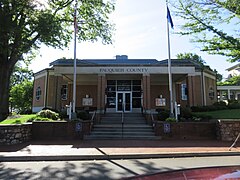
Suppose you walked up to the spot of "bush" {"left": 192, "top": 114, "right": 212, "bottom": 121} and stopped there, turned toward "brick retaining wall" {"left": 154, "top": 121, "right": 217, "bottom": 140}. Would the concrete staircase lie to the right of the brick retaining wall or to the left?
right

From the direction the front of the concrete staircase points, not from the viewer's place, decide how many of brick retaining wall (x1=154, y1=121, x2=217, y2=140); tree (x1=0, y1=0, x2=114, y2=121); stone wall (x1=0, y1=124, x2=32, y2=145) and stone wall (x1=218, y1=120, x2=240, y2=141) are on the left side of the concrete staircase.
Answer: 2

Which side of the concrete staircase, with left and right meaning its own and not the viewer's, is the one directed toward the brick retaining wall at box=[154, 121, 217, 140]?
left

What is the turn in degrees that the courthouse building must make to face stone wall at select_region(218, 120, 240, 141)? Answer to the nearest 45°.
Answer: approximately 45° to its left

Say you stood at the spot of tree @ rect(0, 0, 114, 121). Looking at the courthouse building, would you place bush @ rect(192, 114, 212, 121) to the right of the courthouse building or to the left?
right

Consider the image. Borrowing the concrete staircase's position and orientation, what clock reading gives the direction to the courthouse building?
The courthouse building is roughly at 6 o'clock from the concrete staircase.

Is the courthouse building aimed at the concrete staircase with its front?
yes

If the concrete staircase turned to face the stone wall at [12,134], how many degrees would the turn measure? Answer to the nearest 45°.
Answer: approximately 45° to its right

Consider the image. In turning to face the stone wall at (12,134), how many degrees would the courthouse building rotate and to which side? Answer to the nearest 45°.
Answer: approximately 45° to its right

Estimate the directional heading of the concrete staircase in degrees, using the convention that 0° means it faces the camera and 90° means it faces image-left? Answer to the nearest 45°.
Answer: approximately 0°

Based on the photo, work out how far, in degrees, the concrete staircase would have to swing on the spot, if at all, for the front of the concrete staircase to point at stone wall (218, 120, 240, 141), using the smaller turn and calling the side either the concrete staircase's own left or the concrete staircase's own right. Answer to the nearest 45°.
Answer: approximately 90° to the concrete staircase's own left

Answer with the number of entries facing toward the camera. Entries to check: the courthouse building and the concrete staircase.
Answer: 2
